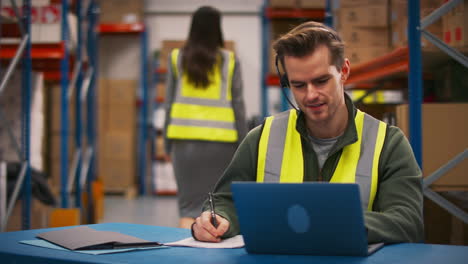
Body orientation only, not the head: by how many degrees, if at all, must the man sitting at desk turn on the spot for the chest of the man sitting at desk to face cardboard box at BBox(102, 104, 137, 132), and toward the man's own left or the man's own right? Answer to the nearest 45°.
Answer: approximately 180°

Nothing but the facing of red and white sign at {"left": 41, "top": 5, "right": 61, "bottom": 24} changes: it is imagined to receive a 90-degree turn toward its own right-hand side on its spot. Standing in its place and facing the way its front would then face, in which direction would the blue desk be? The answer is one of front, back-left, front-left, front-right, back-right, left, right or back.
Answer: left

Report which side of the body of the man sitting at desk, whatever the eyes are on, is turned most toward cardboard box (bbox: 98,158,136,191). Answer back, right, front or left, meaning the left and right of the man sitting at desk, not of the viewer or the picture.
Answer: back

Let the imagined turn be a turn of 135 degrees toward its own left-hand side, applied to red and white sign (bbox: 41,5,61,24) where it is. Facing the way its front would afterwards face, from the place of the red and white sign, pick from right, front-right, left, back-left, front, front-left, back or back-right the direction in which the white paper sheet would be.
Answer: back-right

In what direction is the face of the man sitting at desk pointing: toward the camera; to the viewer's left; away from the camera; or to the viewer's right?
toward the camera

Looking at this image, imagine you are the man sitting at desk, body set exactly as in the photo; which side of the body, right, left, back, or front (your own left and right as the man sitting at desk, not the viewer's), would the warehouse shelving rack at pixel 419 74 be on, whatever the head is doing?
back

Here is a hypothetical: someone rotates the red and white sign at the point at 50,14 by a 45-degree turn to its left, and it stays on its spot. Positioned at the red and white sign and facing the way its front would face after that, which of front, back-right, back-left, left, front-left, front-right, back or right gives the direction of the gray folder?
front-right

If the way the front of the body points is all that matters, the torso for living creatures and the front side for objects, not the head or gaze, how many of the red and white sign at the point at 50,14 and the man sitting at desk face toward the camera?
2

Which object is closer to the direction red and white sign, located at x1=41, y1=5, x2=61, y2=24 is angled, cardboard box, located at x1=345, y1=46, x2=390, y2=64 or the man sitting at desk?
the man sitting at desk

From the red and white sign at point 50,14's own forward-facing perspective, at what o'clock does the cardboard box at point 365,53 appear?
The cardboard box is roughly at 10 o'clock from the red and white sign.

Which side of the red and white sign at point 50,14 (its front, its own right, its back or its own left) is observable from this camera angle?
front

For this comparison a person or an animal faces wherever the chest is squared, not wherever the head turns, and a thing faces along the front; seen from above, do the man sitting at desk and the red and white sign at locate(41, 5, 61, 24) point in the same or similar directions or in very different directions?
same or similar directions

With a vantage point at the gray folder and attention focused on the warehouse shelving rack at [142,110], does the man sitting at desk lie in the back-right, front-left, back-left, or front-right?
front-right

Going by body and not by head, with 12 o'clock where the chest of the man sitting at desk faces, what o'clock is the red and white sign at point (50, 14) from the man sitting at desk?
The red and white sign is roughly at 5 o'clock from the man sitting at desk.
